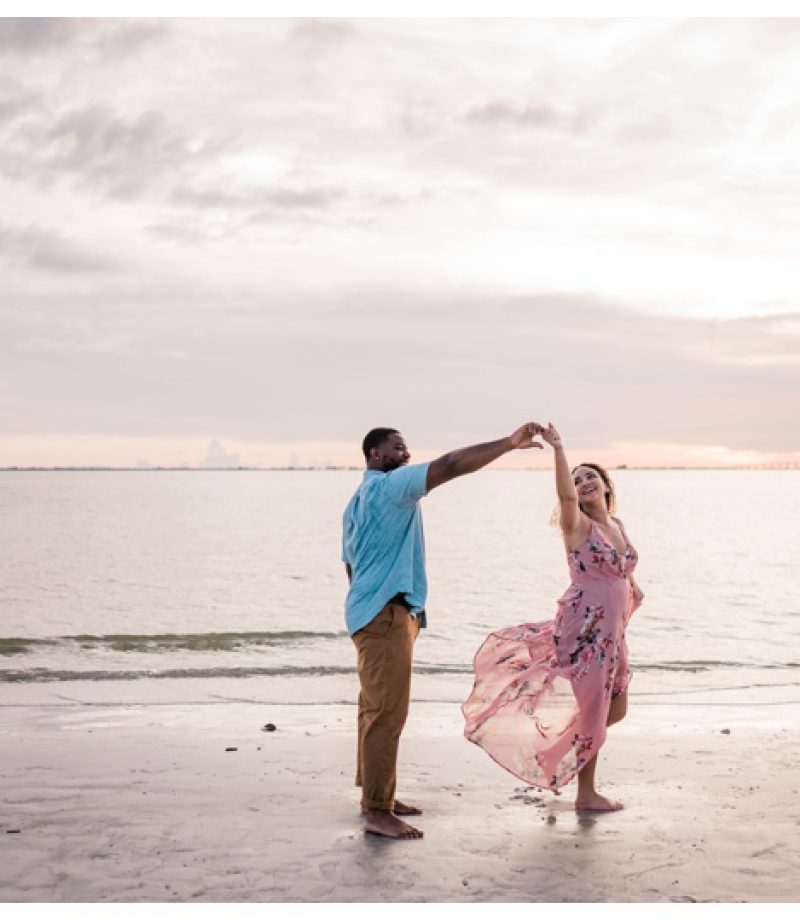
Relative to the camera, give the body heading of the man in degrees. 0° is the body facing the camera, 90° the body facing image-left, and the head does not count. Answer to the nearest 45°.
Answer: approximately 270°

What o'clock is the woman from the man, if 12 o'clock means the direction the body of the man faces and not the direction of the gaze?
The woman is roughly at 11 o'clock from the man.

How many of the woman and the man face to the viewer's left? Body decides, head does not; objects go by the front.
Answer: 0

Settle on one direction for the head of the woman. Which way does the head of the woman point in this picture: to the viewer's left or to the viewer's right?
to the viewer's left

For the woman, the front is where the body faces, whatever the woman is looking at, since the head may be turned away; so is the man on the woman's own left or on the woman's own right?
on the woman's own right
